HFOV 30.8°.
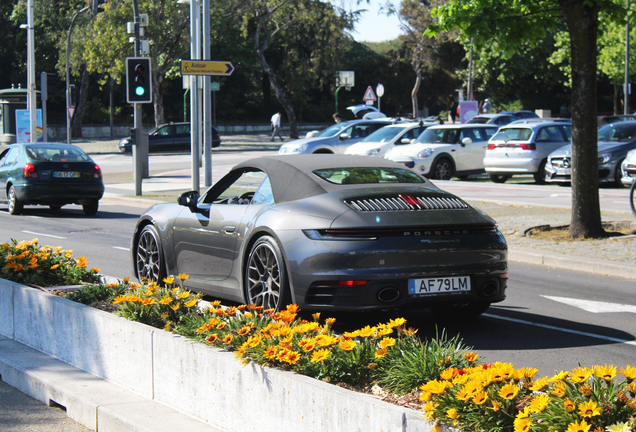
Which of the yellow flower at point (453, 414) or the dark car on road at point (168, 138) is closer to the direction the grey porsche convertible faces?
the dark car on road

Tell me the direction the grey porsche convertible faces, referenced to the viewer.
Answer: facing away from the viewer and to the left of the viewer

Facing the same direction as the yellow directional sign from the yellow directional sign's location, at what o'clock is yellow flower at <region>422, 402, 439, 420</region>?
The yellow flower is roughly at 12 o'clock from the yellow directional sign.

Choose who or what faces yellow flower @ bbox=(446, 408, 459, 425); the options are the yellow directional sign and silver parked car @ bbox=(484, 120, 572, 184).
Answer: the yellow directional sign

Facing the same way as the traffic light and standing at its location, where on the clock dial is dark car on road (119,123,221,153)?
The dark car on road is roughly at 6 o'clock from the traffic light.

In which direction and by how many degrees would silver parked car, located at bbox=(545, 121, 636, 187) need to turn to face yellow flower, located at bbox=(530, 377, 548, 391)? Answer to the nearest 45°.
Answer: approximately 45° to its left

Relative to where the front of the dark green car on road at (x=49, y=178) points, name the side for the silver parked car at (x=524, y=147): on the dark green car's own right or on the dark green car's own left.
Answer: on the dark green car's own right

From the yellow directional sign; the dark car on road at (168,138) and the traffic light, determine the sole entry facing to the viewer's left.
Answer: the dark car on road

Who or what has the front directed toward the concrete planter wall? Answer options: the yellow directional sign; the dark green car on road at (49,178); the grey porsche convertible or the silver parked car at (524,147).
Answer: the yellow directional sign

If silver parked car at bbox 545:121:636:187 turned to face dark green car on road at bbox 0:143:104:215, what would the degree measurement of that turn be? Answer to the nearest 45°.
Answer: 0° — it already faces it

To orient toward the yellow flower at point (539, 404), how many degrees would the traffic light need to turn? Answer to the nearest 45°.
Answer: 0° — it already faces it

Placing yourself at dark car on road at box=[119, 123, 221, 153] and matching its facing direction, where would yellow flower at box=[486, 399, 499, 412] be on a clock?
The yellow flower is roughly at 9 o'clock from the dark car on road.

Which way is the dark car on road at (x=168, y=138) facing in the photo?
to the viewer's left

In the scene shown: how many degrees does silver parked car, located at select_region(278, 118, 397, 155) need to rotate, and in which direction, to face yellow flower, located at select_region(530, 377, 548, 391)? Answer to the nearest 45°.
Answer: approximately 45° to its left

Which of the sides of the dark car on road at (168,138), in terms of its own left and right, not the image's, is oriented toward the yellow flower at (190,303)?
left
